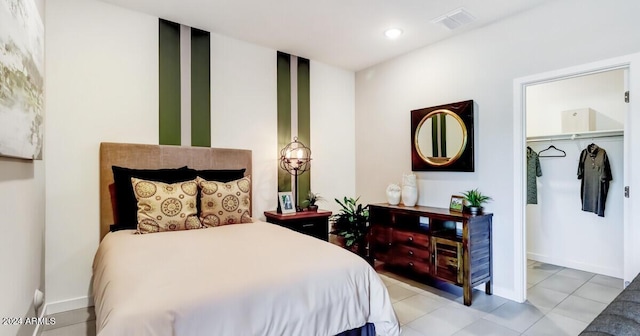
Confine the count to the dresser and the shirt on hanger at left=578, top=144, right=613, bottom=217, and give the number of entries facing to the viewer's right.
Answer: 0

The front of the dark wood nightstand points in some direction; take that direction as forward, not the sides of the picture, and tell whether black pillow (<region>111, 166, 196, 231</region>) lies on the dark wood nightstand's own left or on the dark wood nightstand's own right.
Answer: on the dark wood nightstand's own right

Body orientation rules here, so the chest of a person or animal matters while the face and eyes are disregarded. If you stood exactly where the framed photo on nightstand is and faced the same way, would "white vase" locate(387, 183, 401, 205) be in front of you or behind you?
in front

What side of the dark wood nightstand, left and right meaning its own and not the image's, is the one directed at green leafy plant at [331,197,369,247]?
left

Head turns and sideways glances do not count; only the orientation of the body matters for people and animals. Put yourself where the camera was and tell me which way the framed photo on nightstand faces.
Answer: facing the viewer and to the right of the viewer

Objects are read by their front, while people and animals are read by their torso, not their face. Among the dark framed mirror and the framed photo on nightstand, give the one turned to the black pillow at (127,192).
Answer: the dark framed mirror

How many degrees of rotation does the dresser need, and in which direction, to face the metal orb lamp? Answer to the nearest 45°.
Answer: approximately 45° to its right

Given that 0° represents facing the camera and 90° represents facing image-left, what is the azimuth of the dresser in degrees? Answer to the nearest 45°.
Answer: approximately 45°

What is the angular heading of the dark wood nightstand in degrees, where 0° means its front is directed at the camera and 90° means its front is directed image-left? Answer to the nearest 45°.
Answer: approximately 315°

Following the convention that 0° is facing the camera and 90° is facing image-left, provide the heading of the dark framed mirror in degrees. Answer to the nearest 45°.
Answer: approximately 45°

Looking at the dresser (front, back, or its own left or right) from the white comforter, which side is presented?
front
